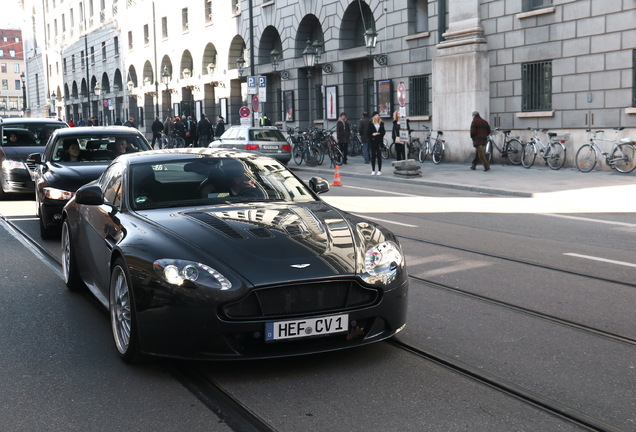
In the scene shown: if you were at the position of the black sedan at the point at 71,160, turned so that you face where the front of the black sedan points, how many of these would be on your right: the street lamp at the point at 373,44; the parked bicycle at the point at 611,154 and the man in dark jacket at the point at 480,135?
0

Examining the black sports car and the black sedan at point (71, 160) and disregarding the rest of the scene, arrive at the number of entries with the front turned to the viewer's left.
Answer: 0

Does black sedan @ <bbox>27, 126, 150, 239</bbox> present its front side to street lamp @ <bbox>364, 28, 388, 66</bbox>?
no

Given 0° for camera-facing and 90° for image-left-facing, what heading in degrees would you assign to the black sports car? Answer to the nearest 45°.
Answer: approximately 315°

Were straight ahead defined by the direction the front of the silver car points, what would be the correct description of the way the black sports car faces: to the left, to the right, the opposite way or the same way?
the opposite way

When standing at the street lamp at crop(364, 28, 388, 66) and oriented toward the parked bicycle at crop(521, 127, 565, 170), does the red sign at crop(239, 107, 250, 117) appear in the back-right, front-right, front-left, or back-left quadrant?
back-right

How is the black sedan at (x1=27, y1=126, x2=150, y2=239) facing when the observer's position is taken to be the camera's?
facing the viewer

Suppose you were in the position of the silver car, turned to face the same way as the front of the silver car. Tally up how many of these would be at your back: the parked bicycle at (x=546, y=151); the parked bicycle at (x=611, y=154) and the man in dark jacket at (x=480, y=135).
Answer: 3

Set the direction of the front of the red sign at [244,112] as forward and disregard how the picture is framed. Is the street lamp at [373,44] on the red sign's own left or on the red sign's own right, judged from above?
on the red sign's own left

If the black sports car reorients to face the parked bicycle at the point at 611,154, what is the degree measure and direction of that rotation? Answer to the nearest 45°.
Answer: approximately 90° to its left

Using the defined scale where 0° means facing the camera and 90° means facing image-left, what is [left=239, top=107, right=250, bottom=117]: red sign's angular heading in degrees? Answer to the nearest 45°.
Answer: approximately 0°

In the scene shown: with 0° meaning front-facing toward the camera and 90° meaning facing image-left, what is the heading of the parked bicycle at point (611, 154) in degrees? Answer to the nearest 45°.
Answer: approximately 90°

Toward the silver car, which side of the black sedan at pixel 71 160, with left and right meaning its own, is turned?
back

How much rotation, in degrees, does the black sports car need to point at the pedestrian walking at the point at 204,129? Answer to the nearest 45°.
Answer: approximately 135° to its left

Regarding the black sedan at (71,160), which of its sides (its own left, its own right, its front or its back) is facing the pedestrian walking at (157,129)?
back

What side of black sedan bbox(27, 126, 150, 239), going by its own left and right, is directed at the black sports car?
front

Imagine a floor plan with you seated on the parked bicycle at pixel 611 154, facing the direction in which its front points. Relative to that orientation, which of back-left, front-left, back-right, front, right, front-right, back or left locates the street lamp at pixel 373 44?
front-right

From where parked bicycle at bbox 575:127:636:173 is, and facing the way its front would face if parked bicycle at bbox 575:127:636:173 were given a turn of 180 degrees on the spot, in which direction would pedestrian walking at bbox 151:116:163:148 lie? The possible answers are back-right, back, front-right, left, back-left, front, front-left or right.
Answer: back-left
